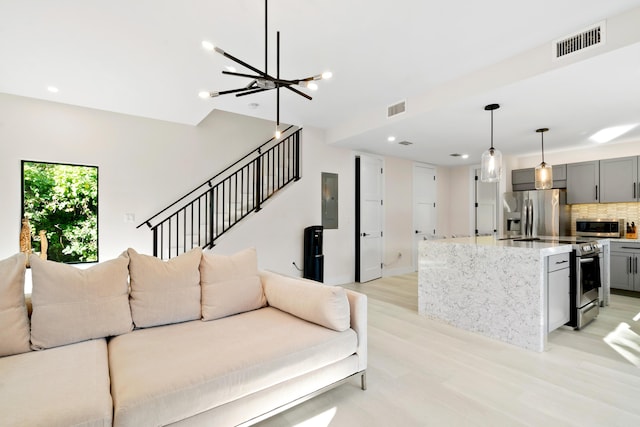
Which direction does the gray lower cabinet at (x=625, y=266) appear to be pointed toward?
toward the camera

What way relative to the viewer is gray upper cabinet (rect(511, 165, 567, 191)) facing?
toward the camera

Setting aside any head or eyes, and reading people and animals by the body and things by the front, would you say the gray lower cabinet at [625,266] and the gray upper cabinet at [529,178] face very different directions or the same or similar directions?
same or similar directions

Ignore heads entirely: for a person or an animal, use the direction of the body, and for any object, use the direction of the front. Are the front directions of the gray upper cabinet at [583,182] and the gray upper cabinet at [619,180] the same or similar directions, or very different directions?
same or similar directions

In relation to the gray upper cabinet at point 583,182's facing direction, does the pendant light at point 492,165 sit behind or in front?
in front

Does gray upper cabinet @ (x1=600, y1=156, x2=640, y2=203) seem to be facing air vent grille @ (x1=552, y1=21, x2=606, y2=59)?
yes

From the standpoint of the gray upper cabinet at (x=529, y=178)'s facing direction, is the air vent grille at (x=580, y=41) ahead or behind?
ahead

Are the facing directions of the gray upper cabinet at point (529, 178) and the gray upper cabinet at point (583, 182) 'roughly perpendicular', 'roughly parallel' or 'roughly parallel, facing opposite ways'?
roughly parallel

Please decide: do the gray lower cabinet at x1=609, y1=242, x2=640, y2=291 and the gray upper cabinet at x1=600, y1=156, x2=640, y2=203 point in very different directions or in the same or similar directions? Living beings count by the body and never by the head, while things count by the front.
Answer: same or similar directions

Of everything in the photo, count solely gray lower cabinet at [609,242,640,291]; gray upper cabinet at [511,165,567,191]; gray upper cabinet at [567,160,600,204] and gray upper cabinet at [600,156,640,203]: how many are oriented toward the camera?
4

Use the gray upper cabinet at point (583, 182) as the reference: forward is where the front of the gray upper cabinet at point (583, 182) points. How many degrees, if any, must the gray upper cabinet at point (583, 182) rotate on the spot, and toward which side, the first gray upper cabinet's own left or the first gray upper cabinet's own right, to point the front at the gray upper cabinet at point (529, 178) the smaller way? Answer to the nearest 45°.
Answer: approximately 90° to the first gray upper cabinet's own right

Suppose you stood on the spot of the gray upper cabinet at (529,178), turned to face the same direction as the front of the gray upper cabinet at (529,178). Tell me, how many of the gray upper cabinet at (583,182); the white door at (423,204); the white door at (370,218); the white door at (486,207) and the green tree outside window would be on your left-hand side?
1
